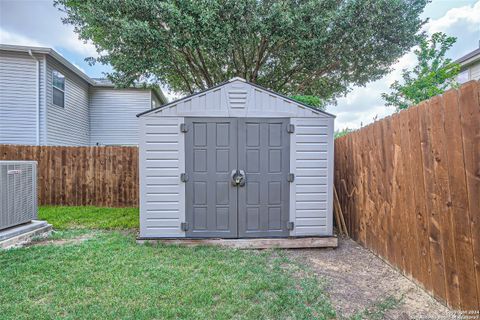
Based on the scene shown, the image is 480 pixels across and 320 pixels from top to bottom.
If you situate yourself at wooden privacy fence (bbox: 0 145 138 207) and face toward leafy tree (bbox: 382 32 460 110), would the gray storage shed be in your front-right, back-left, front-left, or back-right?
front-right

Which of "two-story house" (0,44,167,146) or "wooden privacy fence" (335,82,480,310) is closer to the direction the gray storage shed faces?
the wooden privacy fence

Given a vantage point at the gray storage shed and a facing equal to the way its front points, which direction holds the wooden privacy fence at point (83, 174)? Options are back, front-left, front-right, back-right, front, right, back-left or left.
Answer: back-right

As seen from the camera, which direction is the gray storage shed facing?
toward the camera

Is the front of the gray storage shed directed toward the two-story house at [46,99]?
no

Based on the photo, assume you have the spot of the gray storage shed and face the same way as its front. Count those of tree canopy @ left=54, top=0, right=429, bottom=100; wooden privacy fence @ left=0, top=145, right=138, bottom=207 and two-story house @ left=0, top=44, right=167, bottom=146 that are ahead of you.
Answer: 0

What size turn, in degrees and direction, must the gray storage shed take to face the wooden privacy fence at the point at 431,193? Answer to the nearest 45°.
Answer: approximately 45° to its left

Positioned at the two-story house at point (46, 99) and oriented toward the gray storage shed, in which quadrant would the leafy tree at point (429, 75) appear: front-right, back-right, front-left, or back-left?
front-left

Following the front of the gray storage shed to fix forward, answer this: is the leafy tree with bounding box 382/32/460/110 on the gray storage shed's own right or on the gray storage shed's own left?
on the gray storage shed's own left

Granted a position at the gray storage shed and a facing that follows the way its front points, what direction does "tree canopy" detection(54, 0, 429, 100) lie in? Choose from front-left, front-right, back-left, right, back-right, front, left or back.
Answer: back
